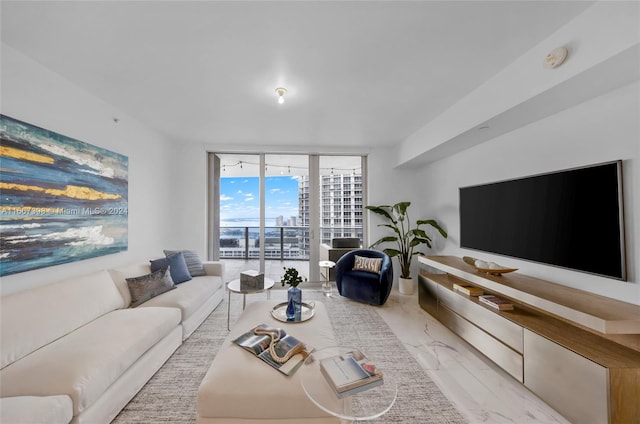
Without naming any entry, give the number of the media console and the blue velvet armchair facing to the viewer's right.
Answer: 0

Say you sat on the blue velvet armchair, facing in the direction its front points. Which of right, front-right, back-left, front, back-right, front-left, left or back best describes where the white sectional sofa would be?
front

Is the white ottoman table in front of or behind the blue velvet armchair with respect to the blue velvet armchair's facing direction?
in front

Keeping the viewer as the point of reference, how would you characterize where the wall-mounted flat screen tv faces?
facing the viewer and to the left of the viewer

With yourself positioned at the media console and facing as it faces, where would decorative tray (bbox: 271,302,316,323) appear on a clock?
The decorative tray is roughly at 1 o'clock from the media console.

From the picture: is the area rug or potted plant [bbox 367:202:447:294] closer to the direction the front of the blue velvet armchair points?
the area rug

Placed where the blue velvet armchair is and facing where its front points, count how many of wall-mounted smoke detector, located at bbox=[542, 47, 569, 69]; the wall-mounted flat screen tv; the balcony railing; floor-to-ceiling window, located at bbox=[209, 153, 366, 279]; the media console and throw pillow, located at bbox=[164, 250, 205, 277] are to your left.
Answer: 3

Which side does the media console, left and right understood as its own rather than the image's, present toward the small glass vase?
front

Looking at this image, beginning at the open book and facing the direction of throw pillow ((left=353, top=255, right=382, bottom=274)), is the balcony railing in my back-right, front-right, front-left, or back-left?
front-left

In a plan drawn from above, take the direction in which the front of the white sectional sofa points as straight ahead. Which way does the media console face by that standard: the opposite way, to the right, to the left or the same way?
the opposite way

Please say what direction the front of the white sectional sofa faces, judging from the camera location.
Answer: facing the viewer and to the right of the viewer

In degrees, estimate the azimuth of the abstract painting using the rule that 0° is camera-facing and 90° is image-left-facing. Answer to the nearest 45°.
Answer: approximately 315°

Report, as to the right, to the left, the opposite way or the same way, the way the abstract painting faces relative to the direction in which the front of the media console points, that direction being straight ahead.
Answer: the opposite way

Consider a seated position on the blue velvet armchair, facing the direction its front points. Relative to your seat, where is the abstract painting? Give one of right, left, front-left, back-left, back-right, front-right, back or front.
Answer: front
